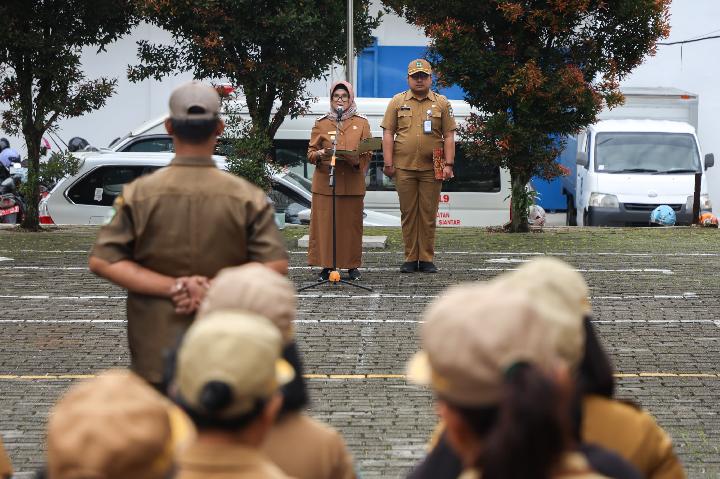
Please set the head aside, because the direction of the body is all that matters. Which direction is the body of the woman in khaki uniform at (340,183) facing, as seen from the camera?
toward the camera

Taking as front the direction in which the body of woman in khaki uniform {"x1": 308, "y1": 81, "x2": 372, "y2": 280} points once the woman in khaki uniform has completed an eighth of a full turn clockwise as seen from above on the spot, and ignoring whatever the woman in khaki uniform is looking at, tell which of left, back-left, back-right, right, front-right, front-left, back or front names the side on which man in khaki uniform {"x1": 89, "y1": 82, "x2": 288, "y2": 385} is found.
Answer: front-left

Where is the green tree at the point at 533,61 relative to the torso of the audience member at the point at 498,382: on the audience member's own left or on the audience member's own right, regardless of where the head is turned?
on the audience member's own right

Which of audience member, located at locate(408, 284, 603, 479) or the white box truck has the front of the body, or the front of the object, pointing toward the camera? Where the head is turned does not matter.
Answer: the white box truck

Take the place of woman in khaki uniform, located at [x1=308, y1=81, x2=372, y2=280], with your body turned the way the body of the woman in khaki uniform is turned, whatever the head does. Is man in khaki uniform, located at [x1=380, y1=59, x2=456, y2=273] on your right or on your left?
on your left

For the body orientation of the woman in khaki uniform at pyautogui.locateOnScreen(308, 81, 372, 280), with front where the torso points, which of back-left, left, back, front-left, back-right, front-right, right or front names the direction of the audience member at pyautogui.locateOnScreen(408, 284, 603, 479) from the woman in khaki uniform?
front

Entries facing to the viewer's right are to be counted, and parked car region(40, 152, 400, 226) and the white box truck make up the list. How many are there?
1

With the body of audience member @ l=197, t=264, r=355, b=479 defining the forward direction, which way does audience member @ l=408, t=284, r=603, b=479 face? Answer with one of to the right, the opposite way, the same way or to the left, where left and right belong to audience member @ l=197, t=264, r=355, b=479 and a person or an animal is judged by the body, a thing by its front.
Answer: the same way

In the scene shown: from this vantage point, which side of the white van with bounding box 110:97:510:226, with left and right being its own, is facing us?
left

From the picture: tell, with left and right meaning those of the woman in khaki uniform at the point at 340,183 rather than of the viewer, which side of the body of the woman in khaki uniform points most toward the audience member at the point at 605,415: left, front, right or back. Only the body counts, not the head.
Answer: front

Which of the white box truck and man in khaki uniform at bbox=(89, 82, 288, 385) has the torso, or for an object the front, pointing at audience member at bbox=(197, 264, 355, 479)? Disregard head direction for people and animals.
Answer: the white box truck

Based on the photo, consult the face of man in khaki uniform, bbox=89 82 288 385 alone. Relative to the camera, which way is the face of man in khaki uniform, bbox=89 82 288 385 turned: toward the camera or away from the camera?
away from the camera

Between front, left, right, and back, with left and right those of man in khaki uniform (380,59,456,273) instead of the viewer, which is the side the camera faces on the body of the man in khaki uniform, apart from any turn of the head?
front

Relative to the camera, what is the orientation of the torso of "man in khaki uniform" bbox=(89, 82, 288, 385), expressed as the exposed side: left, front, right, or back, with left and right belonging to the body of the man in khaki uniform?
back

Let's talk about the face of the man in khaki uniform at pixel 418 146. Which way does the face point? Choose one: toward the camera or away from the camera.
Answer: toward the camera
